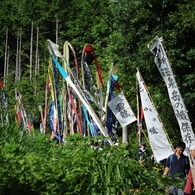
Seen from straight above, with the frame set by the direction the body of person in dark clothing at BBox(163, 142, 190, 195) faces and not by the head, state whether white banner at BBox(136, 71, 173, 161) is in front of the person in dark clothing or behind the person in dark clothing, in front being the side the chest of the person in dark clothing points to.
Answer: behind

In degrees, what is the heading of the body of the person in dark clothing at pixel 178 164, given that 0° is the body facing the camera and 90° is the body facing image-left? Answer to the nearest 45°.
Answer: approximately 0°

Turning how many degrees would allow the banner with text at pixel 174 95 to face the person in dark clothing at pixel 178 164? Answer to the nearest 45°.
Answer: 0° — it already faces them

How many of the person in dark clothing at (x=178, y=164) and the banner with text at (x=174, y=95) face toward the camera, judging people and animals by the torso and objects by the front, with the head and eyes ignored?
2

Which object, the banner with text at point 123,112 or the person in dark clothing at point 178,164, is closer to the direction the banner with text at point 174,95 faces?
the person in dark clothing

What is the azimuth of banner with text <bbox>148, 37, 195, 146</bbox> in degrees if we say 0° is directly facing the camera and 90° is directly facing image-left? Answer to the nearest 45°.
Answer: approximately 0°

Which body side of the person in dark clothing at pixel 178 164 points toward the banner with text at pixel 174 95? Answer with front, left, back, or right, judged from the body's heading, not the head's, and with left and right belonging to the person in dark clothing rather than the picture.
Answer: back

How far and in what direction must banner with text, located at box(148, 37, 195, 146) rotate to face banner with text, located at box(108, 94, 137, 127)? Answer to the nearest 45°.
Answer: approximately 135° to its right
